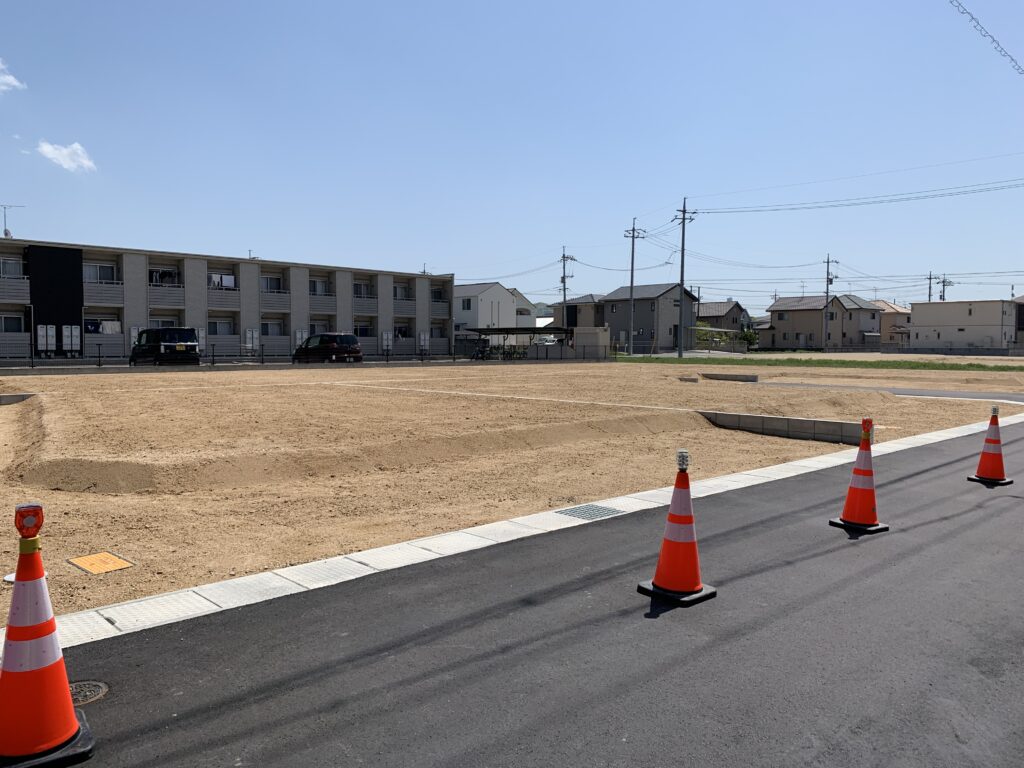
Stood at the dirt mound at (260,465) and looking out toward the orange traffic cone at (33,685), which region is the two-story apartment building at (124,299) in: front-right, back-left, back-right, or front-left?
back-right

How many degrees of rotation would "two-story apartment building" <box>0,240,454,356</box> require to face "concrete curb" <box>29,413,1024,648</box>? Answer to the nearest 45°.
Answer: approximately 45° to its right
